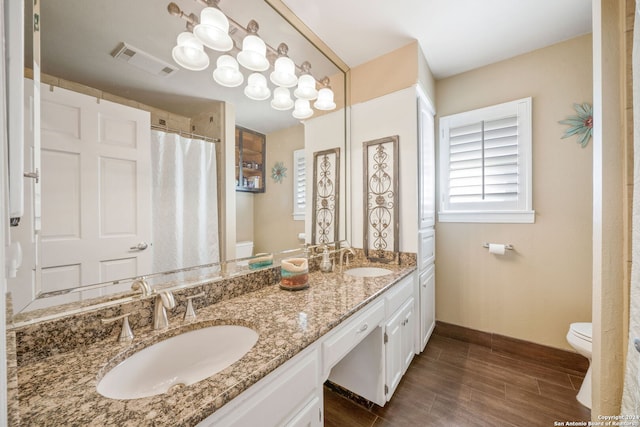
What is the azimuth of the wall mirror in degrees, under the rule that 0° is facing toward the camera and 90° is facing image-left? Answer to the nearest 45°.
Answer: approximately 315°

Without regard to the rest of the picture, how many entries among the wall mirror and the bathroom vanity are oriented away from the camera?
0

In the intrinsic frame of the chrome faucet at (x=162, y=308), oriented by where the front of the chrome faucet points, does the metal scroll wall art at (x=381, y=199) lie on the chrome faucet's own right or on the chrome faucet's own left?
on the chrome faucet's own left

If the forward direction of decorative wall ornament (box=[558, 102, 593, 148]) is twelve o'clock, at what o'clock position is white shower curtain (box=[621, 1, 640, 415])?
The white shower curtain is roughly at 12 o'clock from the decorative wall ornament.

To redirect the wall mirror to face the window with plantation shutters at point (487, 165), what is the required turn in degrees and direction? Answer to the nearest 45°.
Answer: approximately 45° to its left

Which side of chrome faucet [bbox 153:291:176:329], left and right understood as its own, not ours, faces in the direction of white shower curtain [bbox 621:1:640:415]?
front

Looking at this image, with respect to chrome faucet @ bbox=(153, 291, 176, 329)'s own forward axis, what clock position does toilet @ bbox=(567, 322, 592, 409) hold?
The toilet is roughly at 11 o'clock from the chrome faucet.

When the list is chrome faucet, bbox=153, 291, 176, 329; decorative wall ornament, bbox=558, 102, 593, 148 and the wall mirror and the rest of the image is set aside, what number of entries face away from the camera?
0

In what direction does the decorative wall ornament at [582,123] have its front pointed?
toward the camera

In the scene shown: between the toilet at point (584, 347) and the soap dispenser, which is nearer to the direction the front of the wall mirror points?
the toilet

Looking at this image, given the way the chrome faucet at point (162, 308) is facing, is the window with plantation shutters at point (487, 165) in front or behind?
in front

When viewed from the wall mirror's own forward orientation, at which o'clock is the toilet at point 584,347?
The toilet is roughly at 11 o'clock from the wall mirror.

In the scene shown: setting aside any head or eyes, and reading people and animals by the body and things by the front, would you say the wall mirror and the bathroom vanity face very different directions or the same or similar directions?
same or similar directions

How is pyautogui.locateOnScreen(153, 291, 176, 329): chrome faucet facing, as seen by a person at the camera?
facing the viewer and to the right of the viewer

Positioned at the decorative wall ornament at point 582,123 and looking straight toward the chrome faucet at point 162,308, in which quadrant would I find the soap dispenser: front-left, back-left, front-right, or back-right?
front-right

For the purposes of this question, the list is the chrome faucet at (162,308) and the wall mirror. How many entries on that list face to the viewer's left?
0
